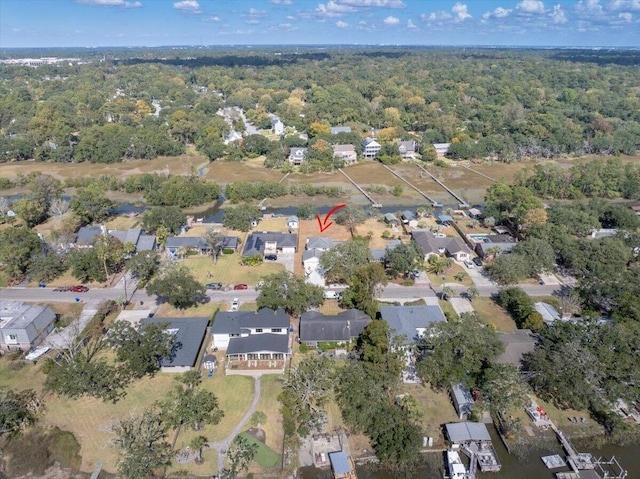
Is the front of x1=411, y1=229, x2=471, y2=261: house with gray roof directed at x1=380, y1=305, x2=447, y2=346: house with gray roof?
yes

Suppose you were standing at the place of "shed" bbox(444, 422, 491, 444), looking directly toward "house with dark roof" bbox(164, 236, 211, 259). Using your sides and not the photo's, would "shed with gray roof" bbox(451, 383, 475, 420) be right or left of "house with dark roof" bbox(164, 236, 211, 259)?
right

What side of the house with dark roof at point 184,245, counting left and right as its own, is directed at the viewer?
front

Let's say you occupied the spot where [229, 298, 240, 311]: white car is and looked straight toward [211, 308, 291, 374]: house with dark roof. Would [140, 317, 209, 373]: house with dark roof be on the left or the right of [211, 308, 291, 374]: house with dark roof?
right

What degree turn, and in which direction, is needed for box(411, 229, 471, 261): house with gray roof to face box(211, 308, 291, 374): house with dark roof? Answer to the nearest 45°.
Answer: approximately 45° to its right

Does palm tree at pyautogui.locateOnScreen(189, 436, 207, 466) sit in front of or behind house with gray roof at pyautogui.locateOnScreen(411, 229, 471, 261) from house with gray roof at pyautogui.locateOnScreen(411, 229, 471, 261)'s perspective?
in front

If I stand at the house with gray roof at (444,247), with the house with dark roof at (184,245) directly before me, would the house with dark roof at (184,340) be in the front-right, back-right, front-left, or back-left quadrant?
front-left

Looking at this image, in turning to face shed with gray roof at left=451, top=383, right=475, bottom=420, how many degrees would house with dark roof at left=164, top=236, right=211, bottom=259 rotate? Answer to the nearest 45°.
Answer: approximately 45° to its left

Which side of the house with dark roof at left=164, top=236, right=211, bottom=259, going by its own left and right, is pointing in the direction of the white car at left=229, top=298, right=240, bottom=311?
front

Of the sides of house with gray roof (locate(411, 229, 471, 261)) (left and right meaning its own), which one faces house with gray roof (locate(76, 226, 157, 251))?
right

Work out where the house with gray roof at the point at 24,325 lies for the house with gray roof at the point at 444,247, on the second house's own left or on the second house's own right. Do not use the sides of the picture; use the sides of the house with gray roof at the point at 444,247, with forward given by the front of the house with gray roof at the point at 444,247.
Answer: on the second house's own right

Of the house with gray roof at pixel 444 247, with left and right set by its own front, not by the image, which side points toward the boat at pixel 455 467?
front

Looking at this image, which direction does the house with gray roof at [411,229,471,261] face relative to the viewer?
toward the camera

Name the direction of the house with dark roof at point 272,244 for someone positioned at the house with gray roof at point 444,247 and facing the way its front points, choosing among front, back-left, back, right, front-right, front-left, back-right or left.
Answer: right

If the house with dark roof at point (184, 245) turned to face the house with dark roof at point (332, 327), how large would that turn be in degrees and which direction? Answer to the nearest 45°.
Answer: approximately 45° to its left

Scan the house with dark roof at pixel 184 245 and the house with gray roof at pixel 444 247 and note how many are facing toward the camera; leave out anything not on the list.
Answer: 2

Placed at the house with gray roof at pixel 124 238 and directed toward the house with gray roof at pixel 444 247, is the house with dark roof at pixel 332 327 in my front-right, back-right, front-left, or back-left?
front-right
